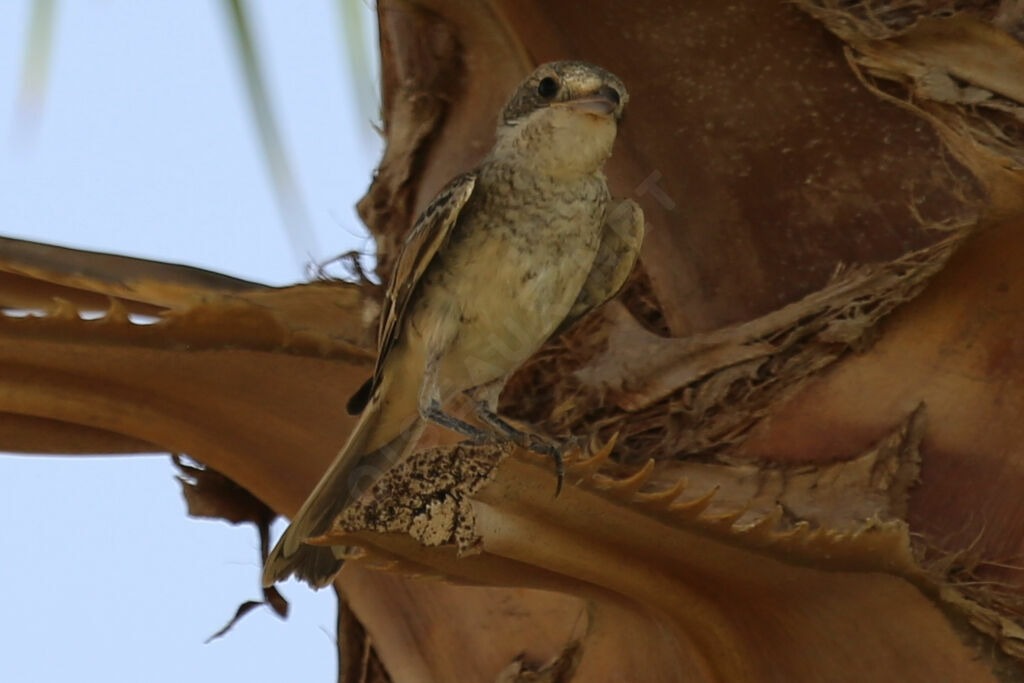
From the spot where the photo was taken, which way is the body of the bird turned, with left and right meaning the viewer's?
facing the viewer and to the right of the viewer
